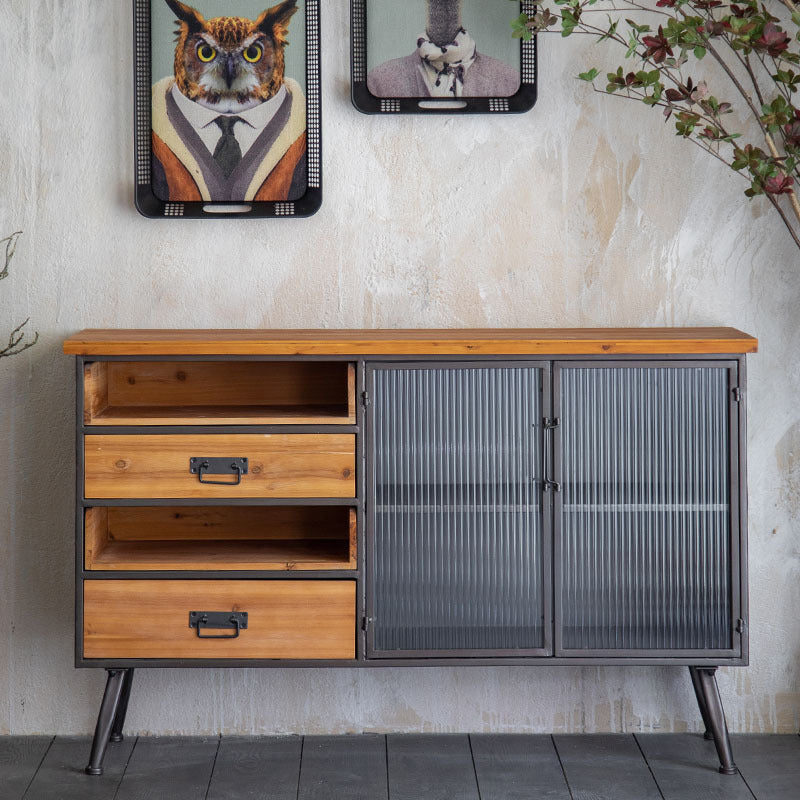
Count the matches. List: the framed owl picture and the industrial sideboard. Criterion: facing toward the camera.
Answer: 2

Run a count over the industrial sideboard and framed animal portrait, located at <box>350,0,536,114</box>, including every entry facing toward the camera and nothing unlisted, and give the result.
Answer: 2

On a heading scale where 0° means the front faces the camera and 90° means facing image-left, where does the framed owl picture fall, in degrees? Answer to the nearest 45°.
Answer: approximately 0°
